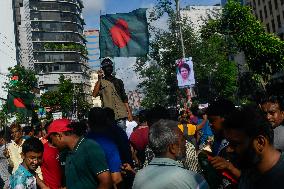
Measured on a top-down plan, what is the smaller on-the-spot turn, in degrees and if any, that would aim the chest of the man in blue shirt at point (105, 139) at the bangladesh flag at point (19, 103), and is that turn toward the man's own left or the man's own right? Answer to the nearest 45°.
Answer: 0° — they already face it

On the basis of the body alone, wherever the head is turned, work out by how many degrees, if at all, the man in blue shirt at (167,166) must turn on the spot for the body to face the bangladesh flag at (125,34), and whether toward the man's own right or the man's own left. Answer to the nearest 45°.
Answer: approximately 45° to the man's own left

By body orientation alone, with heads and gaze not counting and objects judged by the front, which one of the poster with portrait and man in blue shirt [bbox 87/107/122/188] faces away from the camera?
the man in blue shirt

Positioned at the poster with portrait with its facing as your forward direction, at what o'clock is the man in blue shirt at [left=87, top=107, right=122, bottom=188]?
The man in blue shirt is roughly at 12 o'clock from the poster with portrait.

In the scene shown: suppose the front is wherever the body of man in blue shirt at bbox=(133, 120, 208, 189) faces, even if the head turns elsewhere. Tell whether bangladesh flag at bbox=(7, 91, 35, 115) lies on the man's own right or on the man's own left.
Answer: on the man's own left

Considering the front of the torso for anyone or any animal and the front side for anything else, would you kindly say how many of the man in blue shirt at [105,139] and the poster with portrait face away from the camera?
1

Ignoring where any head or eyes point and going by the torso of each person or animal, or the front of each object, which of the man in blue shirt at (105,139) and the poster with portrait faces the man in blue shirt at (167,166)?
the poster with portrait

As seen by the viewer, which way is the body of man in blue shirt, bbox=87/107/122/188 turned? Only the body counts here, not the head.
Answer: away from the camera

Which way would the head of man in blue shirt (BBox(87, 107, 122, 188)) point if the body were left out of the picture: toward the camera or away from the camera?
away from the camera

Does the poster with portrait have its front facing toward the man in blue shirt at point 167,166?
yes

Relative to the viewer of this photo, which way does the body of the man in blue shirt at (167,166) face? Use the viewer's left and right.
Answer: facing away from the viewer and to the right of the viewer
